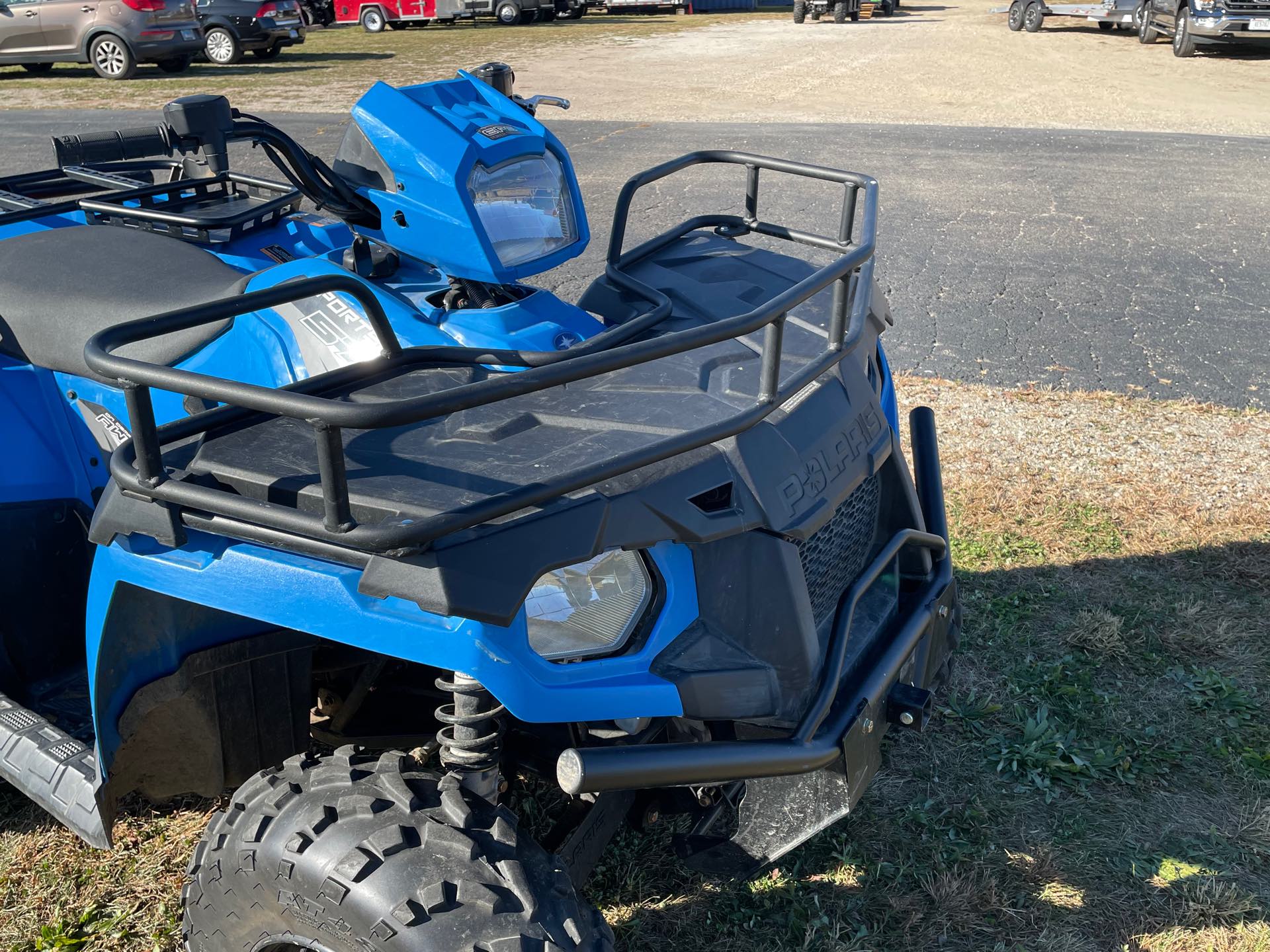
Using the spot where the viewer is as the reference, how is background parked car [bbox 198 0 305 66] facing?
facing away from the viewer and to the left of the viewer

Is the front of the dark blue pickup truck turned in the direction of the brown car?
no

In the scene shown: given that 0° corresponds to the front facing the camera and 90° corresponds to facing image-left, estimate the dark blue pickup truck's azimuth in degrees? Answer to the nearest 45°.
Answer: approximately 315°

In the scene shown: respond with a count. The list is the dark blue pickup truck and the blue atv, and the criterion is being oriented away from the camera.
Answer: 0

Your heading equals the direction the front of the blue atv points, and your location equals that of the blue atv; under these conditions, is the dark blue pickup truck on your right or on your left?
on your left

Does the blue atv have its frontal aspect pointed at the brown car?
no

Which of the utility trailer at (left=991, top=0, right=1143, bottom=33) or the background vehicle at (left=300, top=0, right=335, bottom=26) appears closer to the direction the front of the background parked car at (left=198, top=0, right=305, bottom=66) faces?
the background vehicle

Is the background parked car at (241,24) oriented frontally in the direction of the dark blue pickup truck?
no

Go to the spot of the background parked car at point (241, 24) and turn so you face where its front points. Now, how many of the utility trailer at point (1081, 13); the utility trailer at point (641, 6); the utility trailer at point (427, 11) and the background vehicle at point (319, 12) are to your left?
0

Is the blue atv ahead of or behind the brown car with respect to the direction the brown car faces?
behind

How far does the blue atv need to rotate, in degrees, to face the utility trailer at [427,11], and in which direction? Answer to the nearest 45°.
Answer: approximately 135° to its left

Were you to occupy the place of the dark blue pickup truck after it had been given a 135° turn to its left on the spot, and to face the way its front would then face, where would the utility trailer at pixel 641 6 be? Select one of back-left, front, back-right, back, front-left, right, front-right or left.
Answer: front-left

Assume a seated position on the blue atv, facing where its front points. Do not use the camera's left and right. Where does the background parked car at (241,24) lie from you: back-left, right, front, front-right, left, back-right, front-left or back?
back-left

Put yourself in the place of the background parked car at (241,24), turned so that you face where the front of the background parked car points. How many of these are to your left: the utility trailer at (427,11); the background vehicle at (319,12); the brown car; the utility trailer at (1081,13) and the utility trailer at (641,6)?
1

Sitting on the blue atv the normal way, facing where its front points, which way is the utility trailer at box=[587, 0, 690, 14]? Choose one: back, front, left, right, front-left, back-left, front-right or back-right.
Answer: back-left

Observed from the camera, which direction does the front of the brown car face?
facing away from the viewer and to the left of the viewer

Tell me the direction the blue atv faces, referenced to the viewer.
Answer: facing the viewer and to the right of the viewer

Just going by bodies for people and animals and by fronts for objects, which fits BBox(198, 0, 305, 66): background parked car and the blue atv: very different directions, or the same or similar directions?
very different directions
